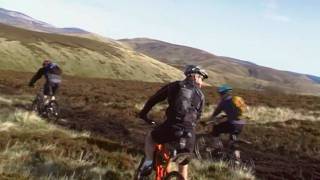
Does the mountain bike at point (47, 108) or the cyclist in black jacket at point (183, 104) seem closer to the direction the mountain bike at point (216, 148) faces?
the mountain bike

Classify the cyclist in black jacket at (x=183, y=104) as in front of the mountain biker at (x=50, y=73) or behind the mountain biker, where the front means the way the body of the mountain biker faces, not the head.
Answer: behind

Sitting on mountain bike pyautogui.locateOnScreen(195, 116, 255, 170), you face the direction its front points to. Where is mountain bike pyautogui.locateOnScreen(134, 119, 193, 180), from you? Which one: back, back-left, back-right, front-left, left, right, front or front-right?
back-left

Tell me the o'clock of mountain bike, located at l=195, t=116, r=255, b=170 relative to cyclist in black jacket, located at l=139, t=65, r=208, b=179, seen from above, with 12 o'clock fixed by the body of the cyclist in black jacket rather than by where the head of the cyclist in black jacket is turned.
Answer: The mountain bike is roughly at 2 o'clock from the cyclist in black jacket.

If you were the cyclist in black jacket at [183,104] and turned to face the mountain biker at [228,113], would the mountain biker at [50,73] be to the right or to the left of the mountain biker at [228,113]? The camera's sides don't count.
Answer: left

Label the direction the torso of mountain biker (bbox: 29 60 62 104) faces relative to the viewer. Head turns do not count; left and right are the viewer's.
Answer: facing away from the viewer and to the left of the viewer

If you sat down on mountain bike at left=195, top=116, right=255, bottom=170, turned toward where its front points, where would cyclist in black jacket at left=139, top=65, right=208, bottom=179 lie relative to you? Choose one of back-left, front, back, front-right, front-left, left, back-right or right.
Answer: back-left
